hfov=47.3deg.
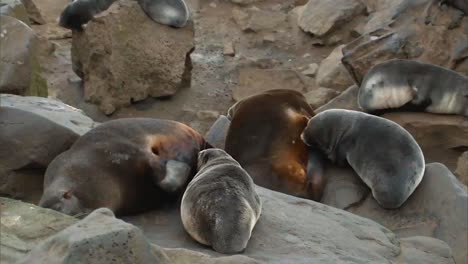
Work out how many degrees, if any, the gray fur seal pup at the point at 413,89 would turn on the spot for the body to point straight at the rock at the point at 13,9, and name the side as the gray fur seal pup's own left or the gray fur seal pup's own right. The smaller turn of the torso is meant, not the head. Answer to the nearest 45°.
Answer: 0° — it already faces it

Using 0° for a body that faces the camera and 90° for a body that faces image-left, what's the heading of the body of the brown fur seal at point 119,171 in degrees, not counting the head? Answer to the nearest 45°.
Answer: approximately 90°

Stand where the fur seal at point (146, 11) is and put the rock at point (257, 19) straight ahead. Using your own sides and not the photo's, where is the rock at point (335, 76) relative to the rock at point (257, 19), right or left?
right

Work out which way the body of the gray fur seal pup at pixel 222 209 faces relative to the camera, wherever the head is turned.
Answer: away from the camera

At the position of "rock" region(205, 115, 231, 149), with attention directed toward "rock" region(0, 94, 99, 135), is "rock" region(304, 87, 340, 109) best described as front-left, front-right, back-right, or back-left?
back-right

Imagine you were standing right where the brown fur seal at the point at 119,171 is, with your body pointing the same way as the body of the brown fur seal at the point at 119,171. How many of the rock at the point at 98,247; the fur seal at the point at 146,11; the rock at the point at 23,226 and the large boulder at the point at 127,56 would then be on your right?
2

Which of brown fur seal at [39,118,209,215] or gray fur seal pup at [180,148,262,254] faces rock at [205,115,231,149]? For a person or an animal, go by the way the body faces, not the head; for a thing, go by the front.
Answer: the gray fur seal pup

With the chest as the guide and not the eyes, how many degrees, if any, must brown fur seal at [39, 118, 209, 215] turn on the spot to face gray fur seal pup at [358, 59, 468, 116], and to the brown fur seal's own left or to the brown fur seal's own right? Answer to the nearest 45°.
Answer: approximately 135° to the brown fur seal's own right

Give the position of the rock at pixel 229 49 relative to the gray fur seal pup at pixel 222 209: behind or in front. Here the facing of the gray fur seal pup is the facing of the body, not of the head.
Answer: in front

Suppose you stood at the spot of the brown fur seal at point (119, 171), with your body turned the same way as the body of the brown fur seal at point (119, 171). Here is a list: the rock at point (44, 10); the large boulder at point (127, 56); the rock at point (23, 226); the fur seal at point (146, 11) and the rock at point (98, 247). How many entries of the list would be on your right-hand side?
3

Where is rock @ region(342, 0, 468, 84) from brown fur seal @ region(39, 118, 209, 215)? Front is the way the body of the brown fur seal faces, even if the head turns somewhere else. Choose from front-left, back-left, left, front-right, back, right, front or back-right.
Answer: back-right

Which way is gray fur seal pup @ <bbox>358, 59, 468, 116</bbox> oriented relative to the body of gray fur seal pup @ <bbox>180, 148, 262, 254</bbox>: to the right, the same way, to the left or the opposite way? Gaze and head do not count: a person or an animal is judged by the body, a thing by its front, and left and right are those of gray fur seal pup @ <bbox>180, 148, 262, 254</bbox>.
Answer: to the left

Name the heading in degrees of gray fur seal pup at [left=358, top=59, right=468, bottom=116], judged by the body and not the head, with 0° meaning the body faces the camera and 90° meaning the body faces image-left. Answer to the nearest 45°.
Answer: approximately 90°

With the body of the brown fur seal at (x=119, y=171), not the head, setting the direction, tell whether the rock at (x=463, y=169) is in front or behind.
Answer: behind

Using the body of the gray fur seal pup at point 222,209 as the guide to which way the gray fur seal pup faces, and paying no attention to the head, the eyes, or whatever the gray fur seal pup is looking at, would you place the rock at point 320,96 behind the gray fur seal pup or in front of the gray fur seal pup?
in front
